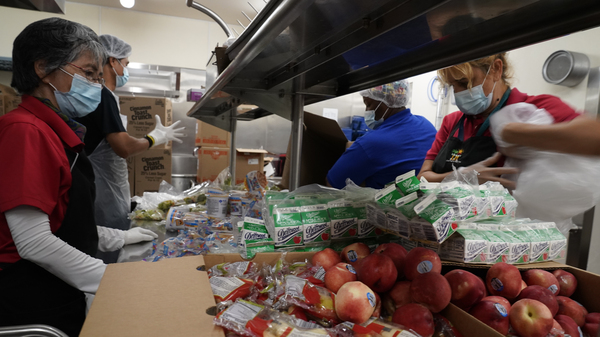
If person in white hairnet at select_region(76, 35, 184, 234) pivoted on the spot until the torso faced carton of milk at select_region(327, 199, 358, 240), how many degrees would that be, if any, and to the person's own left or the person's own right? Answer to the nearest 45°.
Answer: approximately 45° to the person's own right

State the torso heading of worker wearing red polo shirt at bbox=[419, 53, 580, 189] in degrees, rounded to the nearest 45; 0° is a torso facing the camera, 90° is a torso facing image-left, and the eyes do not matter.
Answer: approximately 45°

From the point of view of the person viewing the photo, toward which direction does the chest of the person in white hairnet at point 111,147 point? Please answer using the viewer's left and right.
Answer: facing to the right of the viewer

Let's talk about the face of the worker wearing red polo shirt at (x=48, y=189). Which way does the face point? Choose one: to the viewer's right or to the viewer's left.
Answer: to the viewer's right

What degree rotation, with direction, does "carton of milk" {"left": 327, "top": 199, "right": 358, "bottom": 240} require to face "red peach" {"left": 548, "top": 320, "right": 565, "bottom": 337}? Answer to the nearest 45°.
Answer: approximately 45° to its left

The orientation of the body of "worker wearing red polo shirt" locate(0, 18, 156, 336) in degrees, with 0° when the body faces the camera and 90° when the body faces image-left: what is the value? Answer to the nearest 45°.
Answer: approximately 270°

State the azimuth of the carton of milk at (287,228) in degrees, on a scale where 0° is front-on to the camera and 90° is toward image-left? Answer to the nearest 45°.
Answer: approximately 0°

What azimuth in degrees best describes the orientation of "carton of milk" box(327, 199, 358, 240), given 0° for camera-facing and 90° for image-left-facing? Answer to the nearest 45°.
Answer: approximately 0°
